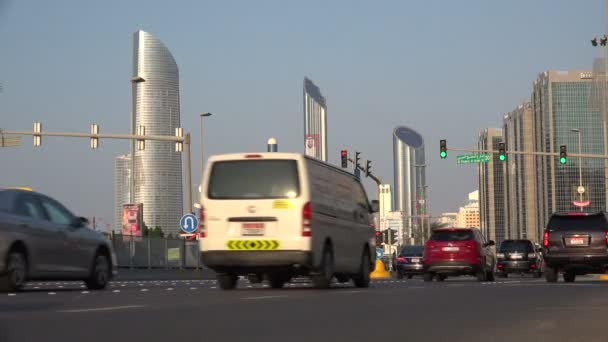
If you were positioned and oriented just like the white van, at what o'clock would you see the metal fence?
The metal fence is roughly at 10 o'clock from the white van.

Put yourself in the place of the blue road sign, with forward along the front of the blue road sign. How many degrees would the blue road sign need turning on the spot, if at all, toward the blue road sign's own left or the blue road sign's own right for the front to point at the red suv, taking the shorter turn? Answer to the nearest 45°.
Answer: approximately 45° to the blue road sign's own left

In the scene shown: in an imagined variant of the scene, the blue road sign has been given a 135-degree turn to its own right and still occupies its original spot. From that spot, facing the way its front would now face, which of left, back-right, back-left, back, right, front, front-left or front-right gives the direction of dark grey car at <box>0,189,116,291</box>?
back-left

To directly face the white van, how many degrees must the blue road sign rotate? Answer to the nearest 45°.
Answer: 0° — it already faces it

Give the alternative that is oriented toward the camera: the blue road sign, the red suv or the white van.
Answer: the blue road sign

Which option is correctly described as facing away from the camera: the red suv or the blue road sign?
the red suv

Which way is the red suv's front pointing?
away from the camera

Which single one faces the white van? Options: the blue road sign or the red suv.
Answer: the blue road sign

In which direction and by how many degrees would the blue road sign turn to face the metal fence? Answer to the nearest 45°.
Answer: approximately 135° to its right

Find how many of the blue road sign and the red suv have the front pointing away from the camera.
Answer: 1

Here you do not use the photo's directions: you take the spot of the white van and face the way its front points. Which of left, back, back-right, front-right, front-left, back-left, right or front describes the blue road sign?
front-left

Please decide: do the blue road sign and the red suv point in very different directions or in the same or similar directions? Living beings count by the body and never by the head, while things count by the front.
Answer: very different directions

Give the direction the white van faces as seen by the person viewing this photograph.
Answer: facing away from the viewer and to the right of the viewer

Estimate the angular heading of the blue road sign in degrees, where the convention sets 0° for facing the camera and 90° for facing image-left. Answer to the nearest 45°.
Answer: approximately 0°

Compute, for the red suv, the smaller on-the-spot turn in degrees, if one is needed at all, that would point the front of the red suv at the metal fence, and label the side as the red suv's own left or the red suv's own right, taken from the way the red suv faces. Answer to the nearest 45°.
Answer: approximately 45° to the red suv's own left

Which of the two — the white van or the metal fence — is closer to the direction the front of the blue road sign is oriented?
the white van
